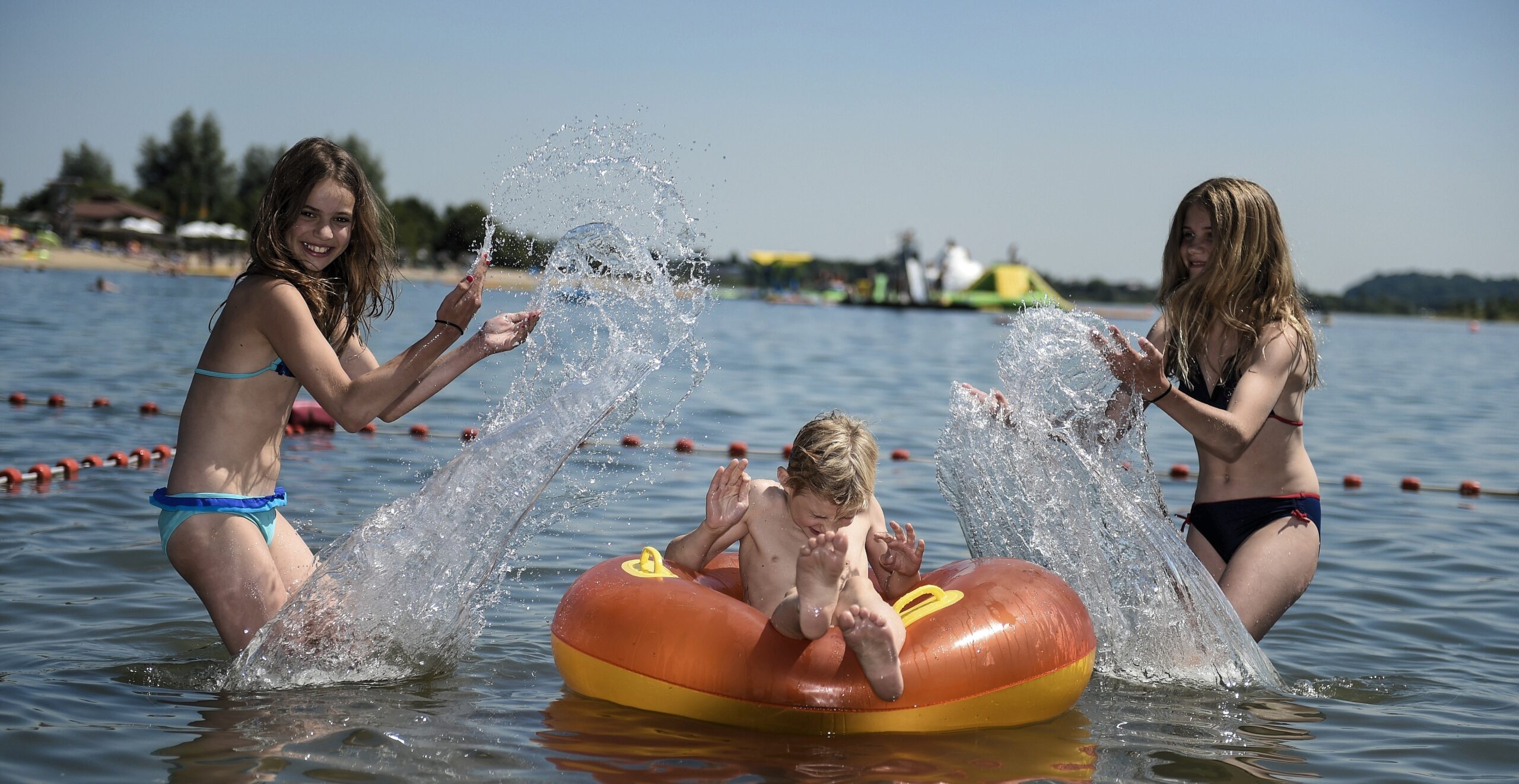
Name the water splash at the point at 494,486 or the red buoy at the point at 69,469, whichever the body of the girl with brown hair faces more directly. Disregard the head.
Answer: the water splash

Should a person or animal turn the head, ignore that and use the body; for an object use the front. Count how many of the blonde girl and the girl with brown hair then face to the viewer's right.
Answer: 1

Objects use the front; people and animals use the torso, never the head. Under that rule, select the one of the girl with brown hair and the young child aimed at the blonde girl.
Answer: the girl with brown hair

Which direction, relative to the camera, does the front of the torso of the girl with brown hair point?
to the viewer's right

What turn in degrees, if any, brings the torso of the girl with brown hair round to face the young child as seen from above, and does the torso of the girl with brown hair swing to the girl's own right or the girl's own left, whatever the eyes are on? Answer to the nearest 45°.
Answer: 0° — they already face them

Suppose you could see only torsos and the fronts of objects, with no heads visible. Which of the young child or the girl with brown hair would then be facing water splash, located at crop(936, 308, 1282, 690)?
the girl with brown hair

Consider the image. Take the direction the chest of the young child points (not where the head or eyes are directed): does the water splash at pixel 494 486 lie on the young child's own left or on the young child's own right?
on the young child's own right

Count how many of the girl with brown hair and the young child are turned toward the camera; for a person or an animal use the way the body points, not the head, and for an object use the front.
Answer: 1

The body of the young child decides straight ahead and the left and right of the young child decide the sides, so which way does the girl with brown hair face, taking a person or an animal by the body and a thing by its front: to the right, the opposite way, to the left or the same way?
to the left

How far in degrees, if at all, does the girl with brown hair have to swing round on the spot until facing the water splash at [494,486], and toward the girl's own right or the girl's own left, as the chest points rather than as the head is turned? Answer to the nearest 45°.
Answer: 0° — they already face it
